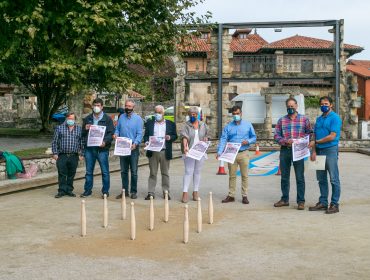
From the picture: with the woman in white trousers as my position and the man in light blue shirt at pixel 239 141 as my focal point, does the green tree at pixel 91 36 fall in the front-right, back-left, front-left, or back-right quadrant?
back-left

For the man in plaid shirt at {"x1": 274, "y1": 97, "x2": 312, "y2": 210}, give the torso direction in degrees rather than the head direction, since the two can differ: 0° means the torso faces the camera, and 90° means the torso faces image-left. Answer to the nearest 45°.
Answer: approximately 0°

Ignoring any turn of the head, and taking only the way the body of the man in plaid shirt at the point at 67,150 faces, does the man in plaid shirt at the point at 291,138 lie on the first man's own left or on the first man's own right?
on the first man's own left

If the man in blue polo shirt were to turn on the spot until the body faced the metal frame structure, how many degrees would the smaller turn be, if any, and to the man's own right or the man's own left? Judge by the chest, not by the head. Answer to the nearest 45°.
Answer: approximately 135° to the man's own right

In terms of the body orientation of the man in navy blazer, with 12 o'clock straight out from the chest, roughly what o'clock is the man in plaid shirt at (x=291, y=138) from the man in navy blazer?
The man in plaid shirt is roughly at 10 o'clock from the man in navy blazer.

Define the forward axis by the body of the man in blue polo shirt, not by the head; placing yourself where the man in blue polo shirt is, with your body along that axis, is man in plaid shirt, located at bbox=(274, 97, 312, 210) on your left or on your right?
on your right

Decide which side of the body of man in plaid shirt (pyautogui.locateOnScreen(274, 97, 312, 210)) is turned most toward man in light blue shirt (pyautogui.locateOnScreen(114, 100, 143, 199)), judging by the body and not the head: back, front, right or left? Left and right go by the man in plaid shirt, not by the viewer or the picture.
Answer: right

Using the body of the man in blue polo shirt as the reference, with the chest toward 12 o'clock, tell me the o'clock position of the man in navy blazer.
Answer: The man in navy blazer is roughly at 2 o'clock from the man in blue polo shirt.

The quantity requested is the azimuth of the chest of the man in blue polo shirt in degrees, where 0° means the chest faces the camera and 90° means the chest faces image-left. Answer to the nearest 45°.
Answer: approximately 45°
